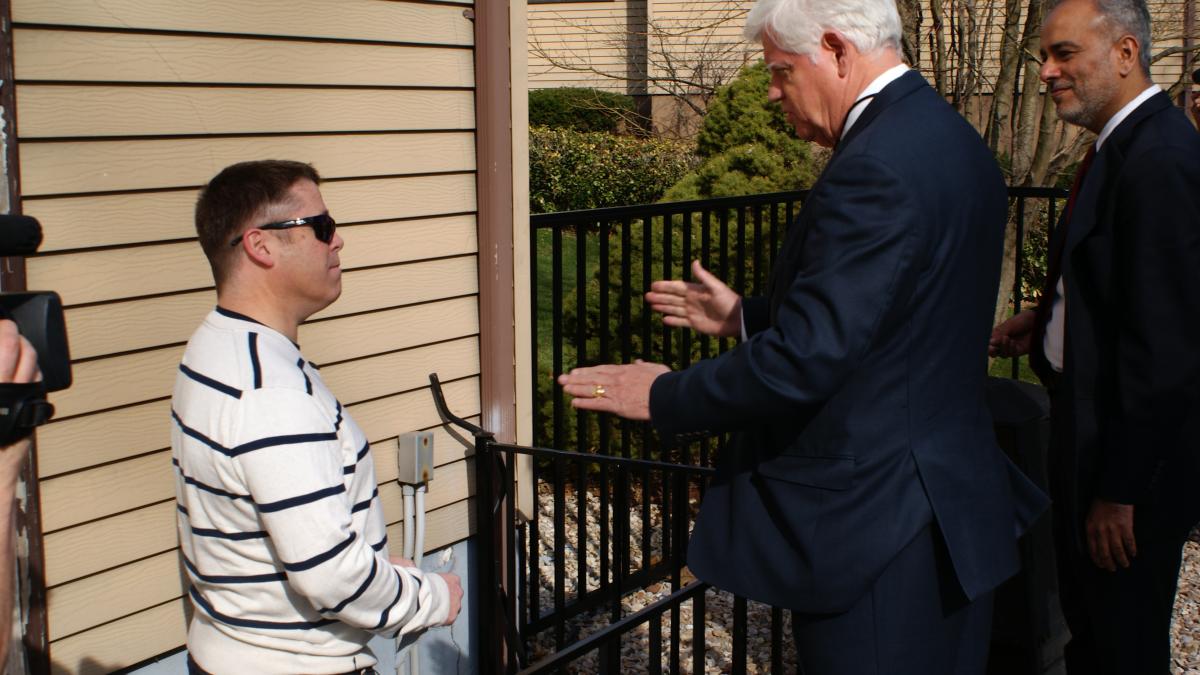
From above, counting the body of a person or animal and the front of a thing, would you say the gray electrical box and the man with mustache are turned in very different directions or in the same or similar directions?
very different directions

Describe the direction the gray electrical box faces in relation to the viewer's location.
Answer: facing the viewer and to the right of the viewer

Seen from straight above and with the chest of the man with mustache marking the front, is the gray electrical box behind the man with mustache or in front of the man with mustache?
in front

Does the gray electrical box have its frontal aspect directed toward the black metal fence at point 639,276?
no

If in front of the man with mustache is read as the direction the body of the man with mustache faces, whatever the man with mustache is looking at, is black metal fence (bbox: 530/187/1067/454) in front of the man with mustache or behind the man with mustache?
in front

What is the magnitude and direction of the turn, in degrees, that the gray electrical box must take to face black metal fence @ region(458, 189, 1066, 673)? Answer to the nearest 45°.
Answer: approximately 90° to its left

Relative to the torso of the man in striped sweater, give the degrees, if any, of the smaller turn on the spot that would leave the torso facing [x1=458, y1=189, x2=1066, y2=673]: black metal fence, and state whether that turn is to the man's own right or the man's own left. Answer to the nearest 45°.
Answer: approximately 45° to the man's own left

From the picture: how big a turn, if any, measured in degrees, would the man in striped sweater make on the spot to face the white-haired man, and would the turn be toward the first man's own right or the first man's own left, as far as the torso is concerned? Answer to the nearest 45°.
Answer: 0° — they already face them

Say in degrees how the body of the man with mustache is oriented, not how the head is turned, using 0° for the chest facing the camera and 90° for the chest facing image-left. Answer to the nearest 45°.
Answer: approximately 90°

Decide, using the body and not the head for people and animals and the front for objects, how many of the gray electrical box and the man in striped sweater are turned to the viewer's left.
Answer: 0

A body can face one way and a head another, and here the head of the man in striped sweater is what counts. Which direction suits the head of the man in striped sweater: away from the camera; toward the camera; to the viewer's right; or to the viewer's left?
to the viewer's right

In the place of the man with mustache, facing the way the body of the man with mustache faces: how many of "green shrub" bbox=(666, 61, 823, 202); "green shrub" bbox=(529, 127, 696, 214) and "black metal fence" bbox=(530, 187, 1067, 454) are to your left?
0

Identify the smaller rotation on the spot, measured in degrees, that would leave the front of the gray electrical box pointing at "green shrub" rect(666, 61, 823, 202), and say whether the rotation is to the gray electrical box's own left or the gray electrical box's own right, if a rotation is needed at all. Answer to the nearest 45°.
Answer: approximately 90° to the gray electrical box's own left

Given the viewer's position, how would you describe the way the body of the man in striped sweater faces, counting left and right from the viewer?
facing to the right of the viewer

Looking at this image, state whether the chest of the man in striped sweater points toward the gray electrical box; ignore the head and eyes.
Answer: no
